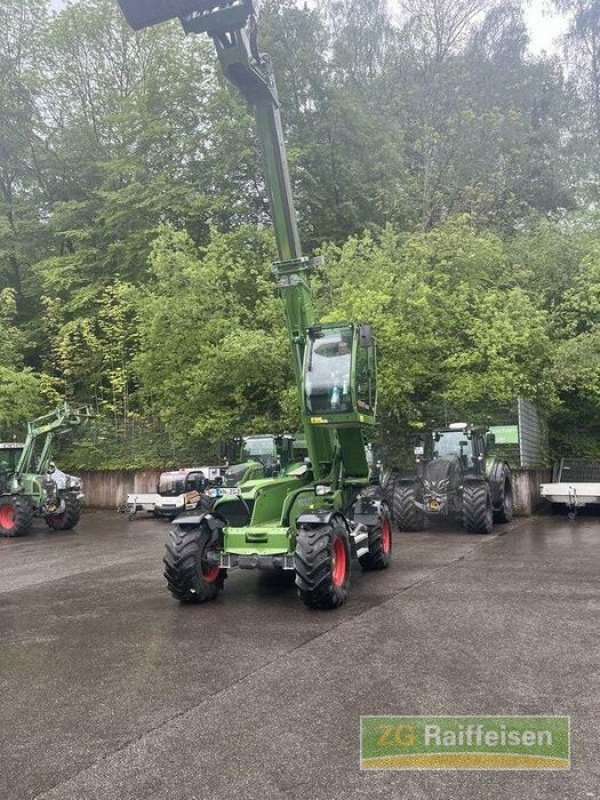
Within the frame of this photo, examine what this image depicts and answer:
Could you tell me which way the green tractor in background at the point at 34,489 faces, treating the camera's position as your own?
facing the viewer and to the right of the viewer

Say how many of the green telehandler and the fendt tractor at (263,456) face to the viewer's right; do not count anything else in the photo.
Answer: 0

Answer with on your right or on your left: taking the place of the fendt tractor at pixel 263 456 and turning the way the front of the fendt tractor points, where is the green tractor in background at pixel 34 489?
on your right

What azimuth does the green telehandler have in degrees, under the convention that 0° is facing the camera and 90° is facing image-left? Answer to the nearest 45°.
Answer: approximately 45°

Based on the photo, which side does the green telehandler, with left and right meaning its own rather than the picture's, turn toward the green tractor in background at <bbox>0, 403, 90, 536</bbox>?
right

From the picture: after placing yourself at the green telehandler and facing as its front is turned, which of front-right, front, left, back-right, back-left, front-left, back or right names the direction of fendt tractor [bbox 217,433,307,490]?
back-right

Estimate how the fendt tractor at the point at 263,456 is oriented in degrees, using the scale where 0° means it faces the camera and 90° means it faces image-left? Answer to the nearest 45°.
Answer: approximately 45°

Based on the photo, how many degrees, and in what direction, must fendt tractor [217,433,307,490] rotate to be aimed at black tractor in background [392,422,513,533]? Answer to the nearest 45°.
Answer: approximately 135° to its left

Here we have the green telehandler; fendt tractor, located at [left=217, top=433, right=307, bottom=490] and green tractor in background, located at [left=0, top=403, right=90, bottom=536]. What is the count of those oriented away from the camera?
0

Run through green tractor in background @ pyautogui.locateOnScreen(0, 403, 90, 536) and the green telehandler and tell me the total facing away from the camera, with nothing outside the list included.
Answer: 0

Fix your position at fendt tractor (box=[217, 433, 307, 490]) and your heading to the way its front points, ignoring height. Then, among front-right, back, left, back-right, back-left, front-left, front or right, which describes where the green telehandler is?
front-left
